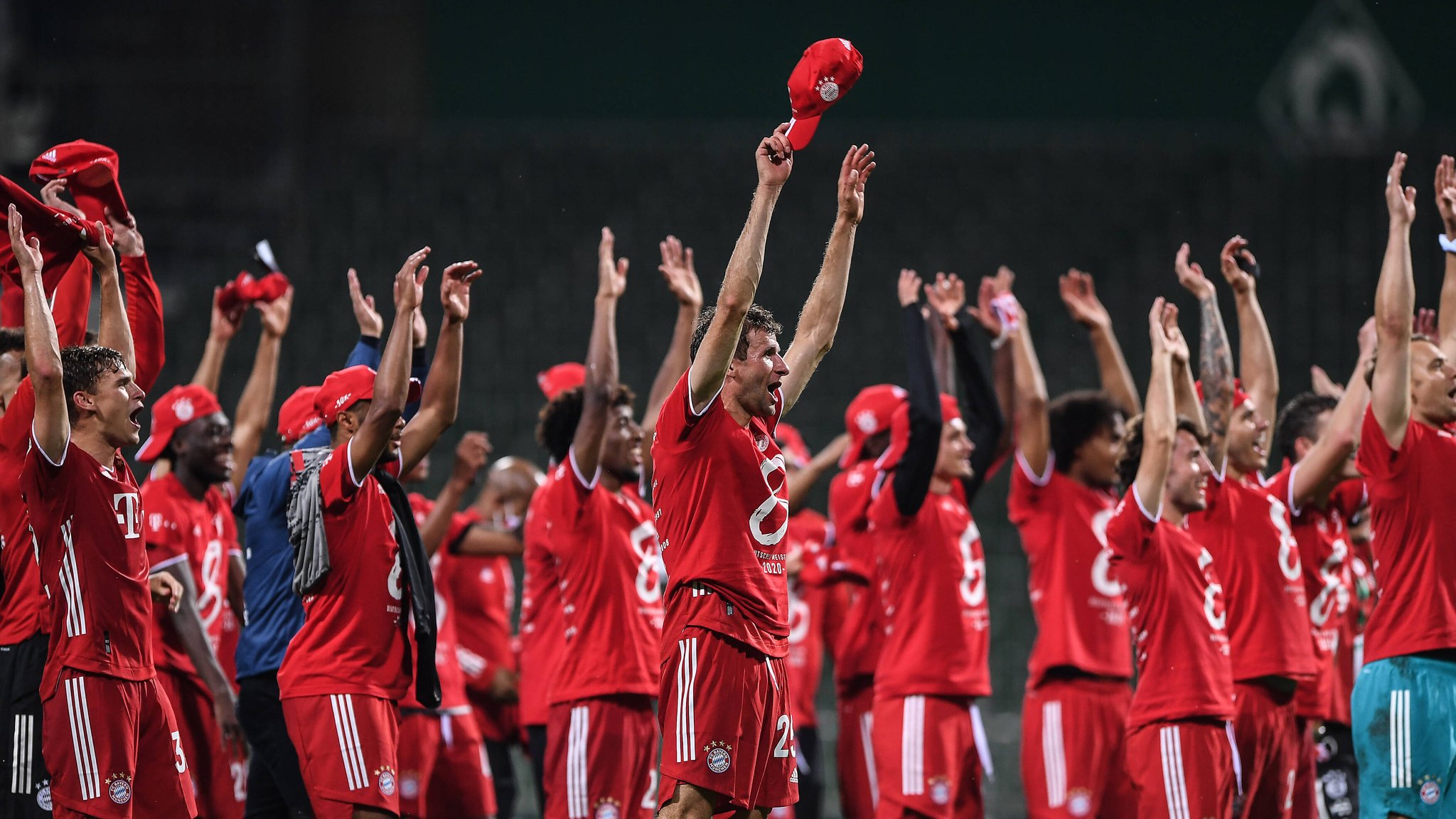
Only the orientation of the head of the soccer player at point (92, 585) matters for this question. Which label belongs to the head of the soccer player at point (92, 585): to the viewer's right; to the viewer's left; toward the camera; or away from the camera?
to the viewer's right

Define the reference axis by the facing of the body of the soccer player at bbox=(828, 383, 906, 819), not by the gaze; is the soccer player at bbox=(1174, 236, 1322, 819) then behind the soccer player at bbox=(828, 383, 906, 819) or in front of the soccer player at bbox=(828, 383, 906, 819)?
in front
